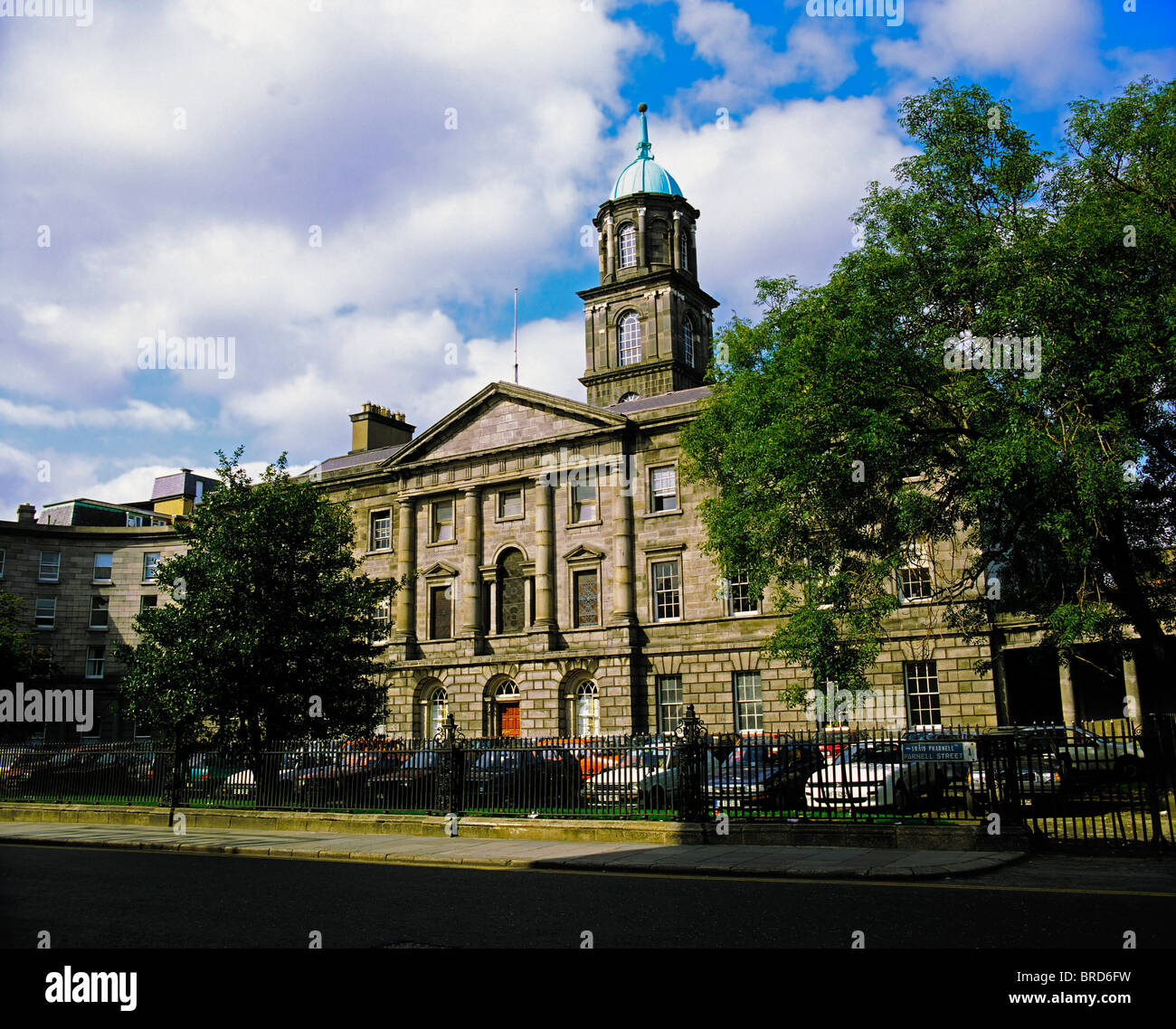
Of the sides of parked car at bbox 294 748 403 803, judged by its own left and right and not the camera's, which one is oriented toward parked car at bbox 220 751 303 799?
right

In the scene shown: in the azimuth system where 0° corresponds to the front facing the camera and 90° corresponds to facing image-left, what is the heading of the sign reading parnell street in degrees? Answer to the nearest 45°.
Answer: approximately 0°

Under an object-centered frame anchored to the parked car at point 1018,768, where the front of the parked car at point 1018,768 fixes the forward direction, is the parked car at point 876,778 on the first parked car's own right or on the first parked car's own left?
on the first parked car's own right

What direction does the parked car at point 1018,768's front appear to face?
toward the camera

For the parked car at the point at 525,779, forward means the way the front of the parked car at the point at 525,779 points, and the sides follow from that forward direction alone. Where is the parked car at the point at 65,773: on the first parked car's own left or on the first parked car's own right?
on the first parked car's own right

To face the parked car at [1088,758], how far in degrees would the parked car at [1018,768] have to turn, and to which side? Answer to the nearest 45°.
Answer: approximately 90° to its left

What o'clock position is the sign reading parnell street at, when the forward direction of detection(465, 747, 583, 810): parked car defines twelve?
The sign reading parnell street is roughly at 8 o'clock from the parked car.

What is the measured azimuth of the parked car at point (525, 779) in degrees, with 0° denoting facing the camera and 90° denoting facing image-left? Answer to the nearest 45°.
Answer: approximately 45°

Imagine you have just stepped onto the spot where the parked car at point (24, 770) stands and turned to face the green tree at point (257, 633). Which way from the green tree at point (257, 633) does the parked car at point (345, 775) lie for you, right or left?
right

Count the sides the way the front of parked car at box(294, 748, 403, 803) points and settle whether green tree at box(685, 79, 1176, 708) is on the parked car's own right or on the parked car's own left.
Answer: on the parked car's own left

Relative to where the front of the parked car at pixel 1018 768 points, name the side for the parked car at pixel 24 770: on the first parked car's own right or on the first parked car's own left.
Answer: on the first parked car's own right

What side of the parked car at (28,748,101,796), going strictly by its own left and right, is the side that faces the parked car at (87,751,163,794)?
left

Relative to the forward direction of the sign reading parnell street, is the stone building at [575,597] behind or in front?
behind

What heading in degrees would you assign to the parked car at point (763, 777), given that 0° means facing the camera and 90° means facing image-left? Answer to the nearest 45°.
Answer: approximately 45°

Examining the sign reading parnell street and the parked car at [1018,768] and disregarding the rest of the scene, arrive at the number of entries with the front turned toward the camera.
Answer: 2

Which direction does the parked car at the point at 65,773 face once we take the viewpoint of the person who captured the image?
facing the viewer and to the left of the viewer

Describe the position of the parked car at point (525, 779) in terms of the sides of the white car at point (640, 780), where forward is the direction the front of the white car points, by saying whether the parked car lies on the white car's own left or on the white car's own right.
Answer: on the white car's own right

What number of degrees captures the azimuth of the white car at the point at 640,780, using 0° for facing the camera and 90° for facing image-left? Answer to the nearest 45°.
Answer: approximately 45°
